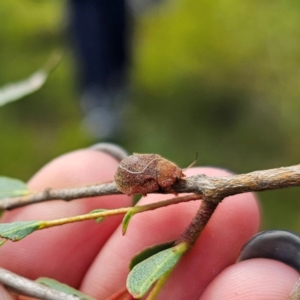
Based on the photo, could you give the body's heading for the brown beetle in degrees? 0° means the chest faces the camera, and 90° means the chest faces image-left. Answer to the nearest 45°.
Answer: approximately 270°

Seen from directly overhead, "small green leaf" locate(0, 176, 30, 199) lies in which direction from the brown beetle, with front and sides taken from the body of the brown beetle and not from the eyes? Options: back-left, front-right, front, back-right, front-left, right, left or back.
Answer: back-left

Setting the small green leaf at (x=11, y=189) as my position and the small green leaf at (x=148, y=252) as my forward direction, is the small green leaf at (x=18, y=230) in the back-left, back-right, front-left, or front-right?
front-right
